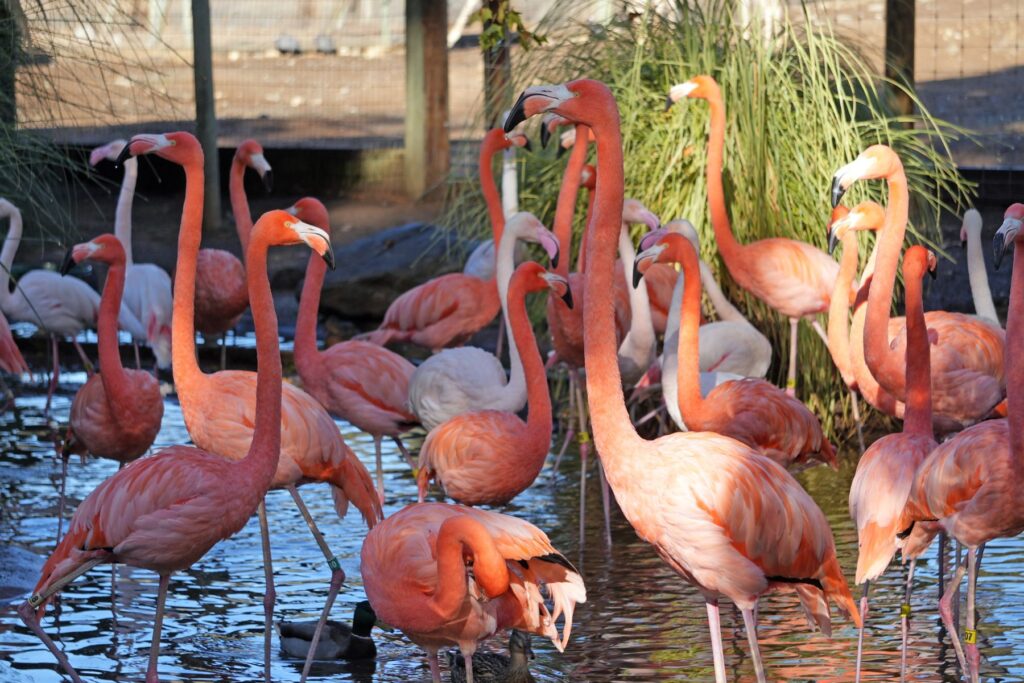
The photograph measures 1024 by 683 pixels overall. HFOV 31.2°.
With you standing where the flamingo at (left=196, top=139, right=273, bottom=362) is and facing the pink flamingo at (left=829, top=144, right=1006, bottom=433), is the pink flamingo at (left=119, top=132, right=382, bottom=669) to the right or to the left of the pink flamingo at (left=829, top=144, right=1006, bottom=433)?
right

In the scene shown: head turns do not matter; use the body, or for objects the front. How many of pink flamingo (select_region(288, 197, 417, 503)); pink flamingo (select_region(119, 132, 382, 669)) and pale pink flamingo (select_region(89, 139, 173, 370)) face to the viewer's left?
3

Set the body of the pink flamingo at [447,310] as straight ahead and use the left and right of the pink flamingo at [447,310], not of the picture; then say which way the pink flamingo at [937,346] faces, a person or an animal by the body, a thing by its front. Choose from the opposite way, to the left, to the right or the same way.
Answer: the opposite way

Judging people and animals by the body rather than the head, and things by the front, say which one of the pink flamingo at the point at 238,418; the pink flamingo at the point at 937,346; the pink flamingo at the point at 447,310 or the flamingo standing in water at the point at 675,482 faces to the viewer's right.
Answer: the pink flamingo at the point at 447,310

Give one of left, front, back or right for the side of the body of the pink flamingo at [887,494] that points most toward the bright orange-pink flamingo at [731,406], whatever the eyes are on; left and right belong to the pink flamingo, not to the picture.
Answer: left

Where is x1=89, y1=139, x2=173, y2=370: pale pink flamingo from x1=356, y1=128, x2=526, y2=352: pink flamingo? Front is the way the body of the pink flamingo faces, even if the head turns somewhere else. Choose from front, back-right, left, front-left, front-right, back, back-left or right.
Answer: back-left

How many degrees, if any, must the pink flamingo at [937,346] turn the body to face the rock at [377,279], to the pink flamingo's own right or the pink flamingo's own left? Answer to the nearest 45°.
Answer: approximately 45° to the pink flamingo's own right

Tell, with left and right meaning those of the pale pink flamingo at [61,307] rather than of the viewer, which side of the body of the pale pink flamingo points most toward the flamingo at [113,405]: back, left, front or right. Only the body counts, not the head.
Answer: left

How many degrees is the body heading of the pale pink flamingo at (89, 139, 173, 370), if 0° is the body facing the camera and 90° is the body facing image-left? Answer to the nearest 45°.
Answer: approximately 90°

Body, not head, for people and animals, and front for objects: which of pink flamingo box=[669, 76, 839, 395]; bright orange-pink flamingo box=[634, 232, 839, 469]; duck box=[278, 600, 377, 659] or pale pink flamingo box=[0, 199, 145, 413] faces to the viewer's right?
the duck

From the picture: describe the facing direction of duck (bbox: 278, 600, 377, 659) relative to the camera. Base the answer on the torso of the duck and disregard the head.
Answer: to the viewer's right

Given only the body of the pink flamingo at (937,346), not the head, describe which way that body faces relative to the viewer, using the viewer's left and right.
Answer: facing to the left of the viewer

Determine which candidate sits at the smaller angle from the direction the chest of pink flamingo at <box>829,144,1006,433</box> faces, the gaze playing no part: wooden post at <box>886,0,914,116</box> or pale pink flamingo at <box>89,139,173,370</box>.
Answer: the pale pink flamingo

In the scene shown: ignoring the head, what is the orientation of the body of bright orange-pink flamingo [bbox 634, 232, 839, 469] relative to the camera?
to the viewer's left

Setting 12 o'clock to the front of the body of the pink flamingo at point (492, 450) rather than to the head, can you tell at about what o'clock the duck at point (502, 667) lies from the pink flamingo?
The duck is roughly at 3 o'clock from the pink flamingo.

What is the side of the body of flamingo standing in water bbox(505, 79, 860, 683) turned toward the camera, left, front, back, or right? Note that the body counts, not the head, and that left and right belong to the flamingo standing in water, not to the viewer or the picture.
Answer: left

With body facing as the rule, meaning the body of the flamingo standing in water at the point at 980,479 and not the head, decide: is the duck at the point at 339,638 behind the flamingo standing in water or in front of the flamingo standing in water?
behind
